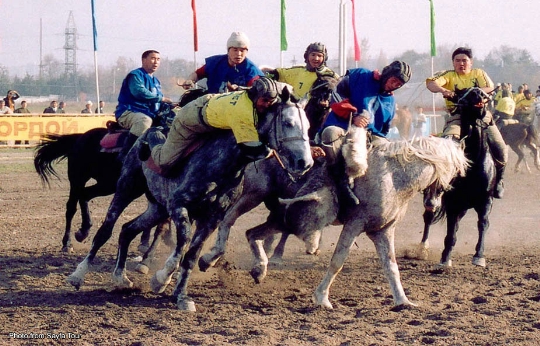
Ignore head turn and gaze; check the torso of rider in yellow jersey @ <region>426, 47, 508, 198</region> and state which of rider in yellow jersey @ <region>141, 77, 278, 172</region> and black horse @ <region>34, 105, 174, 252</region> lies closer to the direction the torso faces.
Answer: the rider in yellow jersey

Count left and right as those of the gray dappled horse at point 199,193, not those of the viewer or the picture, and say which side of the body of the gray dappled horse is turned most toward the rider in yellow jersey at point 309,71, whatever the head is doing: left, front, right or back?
left

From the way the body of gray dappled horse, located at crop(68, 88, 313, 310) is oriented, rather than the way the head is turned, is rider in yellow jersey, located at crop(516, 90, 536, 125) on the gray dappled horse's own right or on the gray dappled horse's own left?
on the gray dappled horse's own left

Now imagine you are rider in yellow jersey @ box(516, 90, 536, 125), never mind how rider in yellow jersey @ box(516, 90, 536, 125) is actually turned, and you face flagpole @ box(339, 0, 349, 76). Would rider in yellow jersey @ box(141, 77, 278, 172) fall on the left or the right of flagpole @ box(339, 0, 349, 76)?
left

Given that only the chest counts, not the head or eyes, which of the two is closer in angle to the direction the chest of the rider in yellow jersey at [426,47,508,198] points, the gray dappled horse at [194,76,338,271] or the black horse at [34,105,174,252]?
the gray dappled horse

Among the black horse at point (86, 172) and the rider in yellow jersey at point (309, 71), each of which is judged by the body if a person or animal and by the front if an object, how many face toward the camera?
1

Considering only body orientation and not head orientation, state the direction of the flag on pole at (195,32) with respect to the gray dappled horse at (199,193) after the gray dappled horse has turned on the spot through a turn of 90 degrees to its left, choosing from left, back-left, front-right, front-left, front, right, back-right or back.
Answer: front-left

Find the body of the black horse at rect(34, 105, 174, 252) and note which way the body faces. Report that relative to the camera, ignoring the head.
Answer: to the viewer's right

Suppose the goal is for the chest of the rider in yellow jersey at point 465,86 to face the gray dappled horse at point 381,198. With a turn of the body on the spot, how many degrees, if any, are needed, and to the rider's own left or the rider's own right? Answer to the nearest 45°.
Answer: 0° — they already face it
